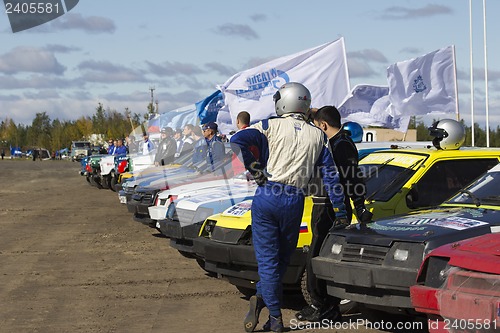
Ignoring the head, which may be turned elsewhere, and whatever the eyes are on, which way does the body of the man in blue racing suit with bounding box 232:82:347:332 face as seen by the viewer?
away from the camera

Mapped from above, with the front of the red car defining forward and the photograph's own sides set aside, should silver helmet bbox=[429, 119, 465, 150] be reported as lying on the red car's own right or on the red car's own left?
on the red car's own right

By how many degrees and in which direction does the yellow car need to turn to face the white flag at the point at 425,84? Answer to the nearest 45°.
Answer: approximately 135° to its right

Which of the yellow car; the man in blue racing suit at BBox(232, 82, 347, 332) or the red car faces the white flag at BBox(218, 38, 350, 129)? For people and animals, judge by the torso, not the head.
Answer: the man in blue racing suit

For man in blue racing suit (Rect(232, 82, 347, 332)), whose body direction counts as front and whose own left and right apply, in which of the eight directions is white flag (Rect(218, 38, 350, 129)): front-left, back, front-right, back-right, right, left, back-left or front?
front

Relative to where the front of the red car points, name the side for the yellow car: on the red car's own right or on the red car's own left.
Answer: on the red car's own right

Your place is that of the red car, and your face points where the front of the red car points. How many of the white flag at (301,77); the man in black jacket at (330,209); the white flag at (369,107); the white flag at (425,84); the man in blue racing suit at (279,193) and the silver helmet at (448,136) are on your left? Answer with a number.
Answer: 0

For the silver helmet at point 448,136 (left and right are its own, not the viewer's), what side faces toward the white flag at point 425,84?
right

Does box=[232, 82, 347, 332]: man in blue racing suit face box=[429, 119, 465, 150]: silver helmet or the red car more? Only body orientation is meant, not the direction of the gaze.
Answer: the silver helmet

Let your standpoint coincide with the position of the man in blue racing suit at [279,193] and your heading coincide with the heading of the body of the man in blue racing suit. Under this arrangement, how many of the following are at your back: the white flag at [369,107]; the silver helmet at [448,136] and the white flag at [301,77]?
0

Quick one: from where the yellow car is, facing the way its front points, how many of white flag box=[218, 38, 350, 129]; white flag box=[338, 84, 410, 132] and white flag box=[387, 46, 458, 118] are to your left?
0

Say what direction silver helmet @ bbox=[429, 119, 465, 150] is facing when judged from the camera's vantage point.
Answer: facing to the left of the viewer

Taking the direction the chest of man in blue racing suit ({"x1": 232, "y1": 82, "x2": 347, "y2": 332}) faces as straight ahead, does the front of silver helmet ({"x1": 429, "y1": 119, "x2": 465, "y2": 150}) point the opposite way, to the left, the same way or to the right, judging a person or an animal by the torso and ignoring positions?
to the left

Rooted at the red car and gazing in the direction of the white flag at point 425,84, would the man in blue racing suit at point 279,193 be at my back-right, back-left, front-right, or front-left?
front-left

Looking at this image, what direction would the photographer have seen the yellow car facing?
facing the viewer and to the left of the viewer

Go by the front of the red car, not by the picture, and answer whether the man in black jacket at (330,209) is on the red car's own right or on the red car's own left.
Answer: on the red car's own right

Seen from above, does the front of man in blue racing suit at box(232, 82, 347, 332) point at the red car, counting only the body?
no

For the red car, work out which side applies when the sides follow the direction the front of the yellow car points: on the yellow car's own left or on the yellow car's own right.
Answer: on the yellow car's own left
